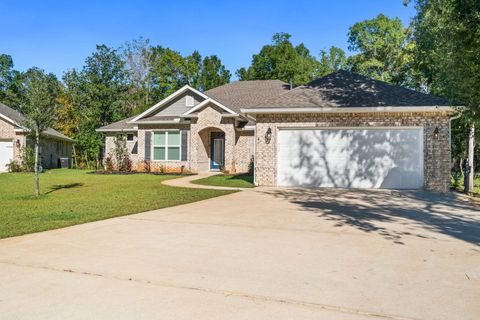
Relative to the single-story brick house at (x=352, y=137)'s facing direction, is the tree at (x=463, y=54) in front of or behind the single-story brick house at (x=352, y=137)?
in front

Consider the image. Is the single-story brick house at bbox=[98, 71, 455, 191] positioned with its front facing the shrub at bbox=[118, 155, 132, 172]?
no

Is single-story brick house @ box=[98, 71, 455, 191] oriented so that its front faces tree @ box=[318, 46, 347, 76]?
no

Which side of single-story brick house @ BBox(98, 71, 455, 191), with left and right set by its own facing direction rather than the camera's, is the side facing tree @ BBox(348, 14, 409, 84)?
back

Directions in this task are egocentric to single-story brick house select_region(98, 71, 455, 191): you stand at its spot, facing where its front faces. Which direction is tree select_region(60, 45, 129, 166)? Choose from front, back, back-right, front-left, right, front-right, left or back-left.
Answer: back-right

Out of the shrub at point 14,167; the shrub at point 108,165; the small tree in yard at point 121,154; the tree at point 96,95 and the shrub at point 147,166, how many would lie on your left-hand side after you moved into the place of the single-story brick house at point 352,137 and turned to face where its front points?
0

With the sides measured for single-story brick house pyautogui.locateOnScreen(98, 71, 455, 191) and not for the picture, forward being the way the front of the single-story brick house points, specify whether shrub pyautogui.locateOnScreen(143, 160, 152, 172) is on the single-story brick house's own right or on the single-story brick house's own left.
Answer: on the single-story brick house's own right

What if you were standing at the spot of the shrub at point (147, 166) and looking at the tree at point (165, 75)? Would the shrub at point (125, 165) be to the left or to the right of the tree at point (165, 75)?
left

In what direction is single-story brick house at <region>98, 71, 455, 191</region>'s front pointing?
toward the camera

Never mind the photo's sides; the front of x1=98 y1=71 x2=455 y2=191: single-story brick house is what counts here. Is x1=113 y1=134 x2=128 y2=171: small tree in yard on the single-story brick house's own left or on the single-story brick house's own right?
on the single-story brick house's own right

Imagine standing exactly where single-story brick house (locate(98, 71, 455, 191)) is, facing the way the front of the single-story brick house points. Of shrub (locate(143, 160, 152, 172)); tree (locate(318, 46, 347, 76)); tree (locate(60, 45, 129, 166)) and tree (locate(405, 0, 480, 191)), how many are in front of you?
1

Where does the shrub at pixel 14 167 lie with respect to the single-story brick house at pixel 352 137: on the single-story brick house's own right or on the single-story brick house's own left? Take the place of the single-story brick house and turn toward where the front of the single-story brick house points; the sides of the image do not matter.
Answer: on the single-story brick house's own right

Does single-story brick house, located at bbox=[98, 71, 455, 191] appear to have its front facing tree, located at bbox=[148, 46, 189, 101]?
no

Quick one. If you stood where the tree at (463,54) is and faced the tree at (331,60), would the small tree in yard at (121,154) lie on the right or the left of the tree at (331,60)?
left
